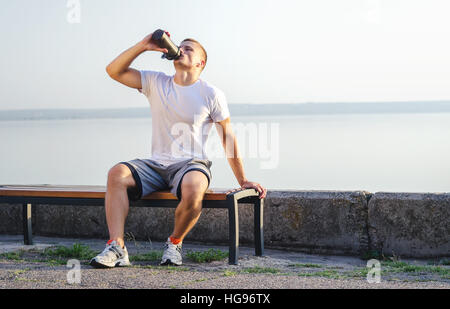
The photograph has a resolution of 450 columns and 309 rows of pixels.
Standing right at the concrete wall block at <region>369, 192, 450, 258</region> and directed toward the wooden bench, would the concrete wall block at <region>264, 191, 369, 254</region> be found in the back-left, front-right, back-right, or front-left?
front-right

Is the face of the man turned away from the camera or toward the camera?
toward the camera

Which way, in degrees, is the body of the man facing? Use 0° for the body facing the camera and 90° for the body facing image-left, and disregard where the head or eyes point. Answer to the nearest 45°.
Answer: approximately 45°

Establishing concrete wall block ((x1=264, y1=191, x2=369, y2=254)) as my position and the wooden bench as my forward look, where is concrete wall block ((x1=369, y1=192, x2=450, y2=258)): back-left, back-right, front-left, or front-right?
back-left

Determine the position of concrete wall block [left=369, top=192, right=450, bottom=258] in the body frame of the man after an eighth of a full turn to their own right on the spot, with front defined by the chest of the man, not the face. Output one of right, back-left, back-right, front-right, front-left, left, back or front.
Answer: back

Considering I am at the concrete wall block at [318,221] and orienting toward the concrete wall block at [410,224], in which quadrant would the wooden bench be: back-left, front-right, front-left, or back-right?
back-right
